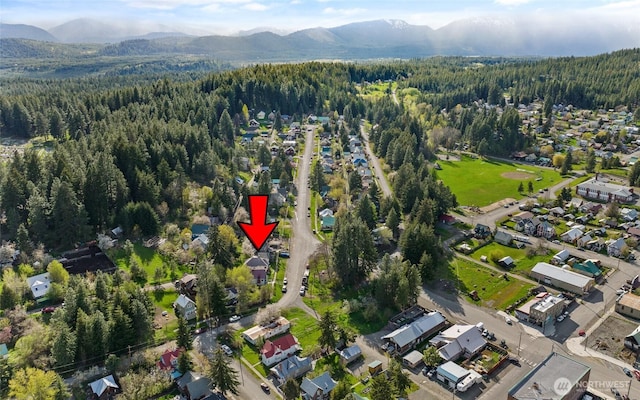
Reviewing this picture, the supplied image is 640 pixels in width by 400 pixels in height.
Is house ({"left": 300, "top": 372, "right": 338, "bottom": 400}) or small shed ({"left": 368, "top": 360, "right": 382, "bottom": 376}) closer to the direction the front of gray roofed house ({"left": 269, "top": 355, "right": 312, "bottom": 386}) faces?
the house

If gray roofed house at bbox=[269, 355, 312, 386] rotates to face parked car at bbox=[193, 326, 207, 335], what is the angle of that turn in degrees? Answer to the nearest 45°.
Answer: approximately 90° to its right

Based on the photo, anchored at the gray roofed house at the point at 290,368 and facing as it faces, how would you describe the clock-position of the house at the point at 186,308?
The house is roughly at 3 o'clock from the gray roofed house.

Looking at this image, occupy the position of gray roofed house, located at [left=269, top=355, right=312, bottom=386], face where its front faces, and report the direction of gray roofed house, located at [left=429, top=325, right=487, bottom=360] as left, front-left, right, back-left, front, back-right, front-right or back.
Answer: back-left

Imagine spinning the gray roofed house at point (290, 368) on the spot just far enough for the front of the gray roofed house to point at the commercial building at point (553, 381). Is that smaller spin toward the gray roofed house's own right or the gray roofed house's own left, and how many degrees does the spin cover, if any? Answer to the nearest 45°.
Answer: approximately 135° to the gray roofed house's own left

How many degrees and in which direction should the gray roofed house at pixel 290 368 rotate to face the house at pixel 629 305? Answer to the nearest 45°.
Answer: approximately 135° to its left

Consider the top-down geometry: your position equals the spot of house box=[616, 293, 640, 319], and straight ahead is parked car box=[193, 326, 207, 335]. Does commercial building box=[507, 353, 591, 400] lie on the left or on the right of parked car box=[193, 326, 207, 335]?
left

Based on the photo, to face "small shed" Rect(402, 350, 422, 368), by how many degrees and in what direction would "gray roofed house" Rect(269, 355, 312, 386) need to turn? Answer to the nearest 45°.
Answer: approximately 135° to its left

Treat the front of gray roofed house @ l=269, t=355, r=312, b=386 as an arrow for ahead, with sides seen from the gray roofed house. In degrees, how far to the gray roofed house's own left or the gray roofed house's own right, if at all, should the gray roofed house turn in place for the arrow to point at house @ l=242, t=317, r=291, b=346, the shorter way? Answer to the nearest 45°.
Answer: approximately 135° to the gray roofed house's own right
